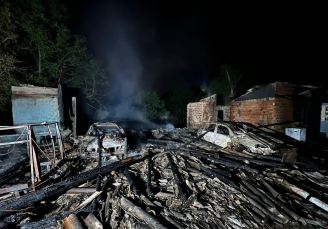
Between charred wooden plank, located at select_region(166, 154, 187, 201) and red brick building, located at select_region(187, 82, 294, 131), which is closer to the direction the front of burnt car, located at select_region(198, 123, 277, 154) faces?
the charred wooden plank

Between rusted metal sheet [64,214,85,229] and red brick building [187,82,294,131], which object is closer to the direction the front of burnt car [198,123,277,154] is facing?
the rusted metal sheet

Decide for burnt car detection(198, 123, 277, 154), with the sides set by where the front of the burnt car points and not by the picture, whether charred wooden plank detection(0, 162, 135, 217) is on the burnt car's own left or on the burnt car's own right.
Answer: on the burnt car's own right

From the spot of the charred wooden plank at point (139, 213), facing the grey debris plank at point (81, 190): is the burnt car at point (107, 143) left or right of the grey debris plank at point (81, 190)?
right

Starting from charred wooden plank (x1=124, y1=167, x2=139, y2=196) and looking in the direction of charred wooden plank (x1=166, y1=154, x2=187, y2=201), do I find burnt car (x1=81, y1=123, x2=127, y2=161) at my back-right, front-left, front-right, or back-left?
back-left
